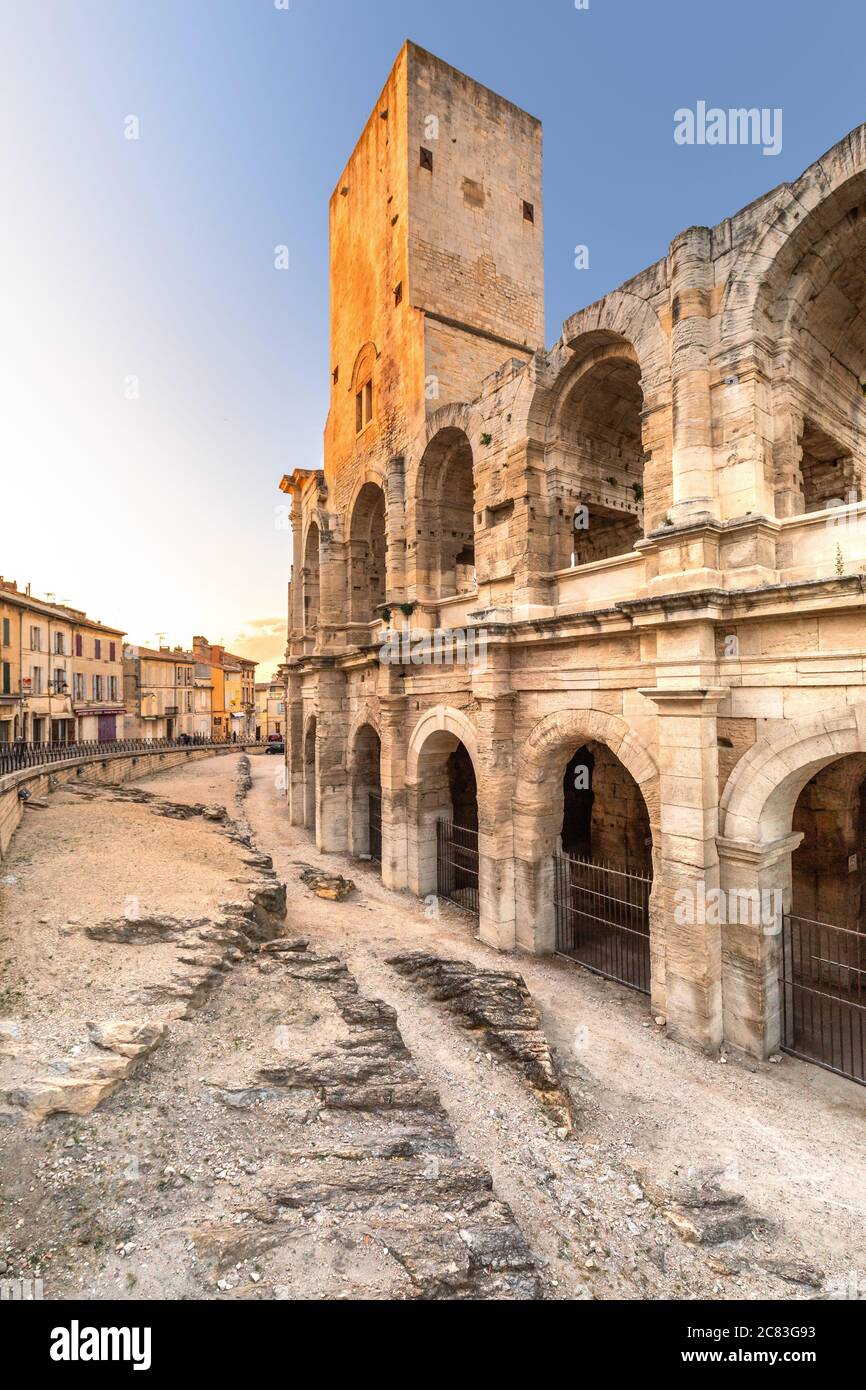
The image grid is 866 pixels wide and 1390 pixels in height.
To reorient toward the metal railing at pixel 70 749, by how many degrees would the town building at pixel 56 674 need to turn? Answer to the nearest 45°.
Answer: approximately 45° to its right

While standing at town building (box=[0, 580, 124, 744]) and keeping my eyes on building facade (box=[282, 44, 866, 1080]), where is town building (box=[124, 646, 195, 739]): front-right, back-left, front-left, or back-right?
back-left

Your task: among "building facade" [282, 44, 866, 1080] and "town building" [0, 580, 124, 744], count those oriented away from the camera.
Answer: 0

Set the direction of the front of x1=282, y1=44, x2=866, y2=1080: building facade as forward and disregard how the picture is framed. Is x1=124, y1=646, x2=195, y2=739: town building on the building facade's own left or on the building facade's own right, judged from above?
on the building facade's own right

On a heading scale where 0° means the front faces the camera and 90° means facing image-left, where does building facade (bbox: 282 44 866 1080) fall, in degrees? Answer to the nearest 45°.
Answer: approximately 45°

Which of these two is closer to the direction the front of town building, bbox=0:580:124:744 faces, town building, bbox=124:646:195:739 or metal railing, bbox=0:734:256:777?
the metal railing

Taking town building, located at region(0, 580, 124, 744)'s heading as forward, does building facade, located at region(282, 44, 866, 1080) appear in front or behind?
in front

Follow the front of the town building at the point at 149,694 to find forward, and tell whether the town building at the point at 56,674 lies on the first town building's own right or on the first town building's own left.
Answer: on the first town building's own right

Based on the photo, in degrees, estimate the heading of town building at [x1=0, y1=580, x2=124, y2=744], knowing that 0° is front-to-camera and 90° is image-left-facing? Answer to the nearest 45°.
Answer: approximately 315°

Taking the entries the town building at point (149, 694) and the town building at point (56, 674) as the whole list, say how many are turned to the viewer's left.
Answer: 0
